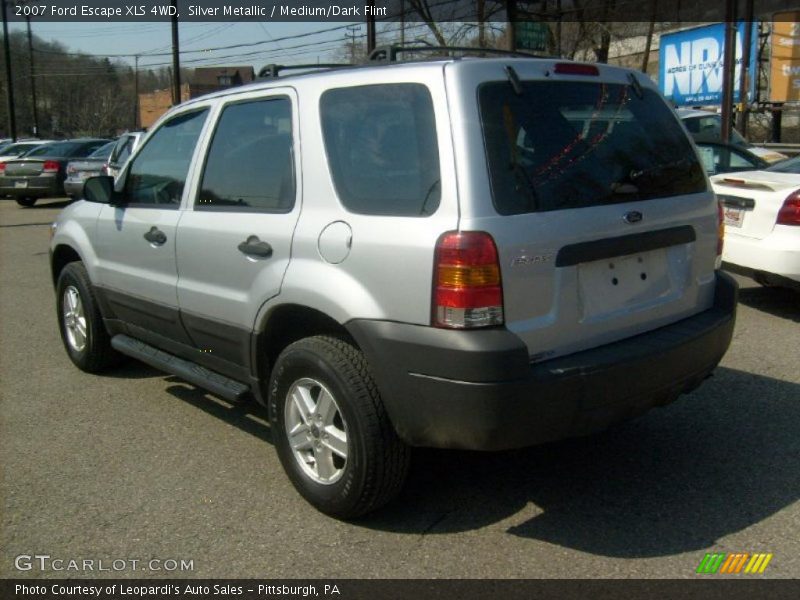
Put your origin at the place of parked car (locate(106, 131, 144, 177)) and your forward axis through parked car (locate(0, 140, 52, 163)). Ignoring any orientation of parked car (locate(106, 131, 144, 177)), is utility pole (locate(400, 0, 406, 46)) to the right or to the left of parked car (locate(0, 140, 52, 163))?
right

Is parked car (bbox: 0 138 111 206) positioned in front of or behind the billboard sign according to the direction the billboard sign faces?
in front

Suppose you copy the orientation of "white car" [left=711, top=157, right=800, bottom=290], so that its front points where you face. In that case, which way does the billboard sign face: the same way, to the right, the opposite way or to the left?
the opposite way

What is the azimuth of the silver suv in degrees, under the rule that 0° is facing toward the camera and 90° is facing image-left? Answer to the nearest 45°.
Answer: approximately 135°

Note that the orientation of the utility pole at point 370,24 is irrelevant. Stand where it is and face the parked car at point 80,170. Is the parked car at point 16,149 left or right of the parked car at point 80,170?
right

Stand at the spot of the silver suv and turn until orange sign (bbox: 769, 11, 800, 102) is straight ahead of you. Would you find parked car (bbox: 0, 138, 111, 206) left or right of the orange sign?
left

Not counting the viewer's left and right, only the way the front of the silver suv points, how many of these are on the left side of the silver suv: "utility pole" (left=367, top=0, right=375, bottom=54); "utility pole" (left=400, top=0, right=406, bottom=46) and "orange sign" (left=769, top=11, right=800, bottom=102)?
0

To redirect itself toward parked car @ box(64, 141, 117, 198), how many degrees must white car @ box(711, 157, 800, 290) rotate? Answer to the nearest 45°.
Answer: approximately 90° to its left

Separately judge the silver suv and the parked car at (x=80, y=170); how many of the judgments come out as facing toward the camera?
0

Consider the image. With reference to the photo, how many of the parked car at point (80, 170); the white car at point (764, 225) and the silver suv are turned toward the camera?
0

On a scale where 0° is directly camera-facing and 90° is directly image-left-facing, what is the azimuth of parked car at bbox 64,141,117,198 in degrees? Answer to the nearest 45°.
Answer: approximately 225°

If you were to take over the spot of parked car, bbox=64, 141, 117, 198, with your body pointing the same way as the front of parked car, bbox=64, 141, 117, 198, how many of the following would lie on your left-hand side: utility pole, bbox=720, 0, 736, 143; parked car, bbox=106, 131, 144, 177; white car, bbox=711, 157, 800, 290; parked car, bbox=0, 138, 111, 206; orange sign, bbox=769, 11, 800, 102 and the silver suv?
1

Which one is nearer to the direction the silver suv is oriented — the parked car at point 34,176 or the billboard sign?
the parked car

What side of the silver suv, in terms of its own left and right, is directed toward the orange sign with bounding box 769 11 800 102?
right

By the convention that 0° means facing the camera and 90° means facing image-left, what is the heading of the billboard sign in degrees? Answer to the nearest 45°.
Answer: approximately 45°

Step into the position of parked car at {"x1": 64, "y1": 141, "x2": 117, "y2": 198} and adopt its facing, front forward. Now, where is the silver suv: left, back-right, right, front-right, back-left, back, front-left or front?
back-right

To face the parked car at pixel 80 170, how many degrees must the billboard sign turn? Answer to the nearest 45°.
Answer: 0° — it already faces it

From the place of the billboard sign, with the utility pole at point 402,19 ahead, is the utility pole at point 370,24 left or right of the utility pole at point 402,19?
left

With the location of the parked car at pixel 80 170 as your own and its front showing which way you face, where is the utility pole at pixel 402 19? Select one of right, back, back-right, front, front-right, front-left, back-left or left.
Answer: front

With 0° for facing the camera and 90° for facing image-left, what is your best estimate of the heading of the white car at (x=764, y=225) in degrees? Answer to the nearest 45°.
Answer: approximately 225°

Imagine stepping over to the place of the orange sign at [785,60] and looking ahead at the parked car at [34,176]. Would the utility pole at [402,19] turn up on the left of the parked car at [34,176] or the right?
right

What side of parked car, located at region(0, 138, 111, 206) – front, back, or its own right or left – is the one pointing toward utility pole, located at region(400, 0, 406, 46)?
front
